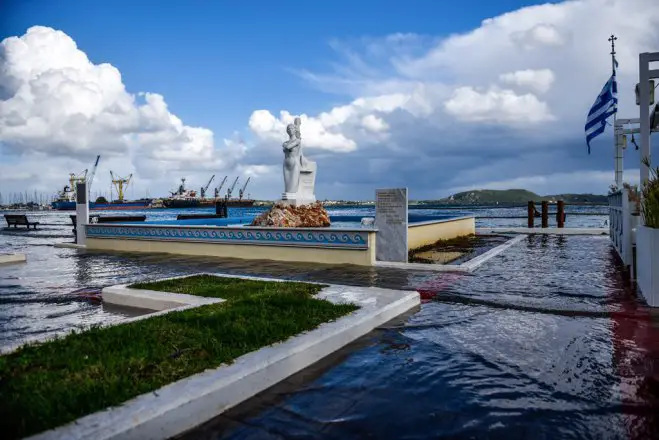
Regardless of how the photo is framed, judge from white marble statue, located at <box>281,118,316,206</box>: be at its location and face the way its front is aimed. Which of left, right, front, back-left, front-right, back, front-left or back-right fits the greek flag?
back-left

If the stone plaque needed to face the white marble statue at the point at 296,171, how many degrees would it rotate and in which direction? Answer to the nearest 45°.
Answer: approximately 135° to its right

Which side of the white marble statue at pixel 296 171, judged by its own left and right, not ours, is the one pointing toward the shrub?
left

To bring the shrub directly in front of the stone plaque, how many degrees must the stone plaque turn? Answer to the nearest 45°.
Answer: approximately 45° to its left

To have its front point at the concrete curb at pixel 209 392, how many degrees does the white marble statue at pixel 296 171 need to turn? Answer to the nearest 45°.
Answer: approximately 45° to its left

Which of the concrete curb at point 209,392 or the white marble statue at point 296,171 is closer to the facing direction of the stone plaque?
the concrete curb

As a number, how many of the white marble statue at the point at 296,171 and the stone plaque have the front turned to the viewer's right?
0

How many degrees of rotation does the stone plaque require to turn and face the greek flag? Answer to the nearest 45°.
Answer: approximately 135° to its left

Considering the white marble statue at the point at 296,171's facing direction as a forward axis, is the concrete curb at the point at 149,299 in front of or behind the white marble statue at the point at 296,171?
in front

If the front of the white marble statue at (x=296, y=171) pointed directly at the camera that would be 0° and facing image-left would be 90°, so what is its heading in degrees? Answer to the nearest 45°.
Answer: approximately 45°

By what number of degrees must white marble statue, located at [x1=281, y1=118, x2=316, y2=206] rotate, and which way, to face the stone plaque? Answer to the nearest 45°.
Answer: approximately 45° to its left

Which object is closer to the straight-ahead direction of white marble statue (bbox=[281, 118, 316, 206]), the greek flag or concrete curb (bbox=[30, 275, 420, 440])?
the concrete curb

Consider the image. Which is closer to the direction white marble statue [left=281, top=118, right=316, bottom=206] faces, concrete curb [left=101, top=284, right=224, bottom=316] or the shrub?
the concrete curb
